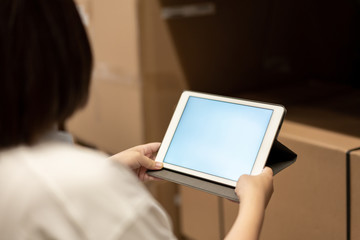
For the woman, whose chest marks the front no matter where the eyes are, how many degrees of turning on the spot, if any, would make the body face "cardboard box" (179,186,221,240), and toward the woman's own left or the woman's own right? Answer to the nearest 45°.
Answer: approximately 45° to the woman's own left

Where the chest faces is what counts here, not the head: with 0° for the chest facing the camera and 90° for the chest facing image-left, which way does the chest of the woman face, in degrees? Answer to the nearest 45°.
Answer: approximately 225°

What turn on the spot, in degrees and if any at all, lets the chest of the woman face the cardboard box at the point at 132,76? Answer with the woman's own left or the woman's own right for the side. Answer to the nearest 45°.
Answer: approximately 45° to the woman's own left

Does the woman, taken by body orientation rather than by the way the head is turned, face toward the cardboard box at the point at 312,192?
yes

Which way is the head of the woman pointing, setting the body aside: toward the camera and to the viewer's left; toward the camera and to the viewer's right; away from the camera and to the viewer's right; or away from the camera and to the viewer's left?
away from the camera and to the viewer's right
